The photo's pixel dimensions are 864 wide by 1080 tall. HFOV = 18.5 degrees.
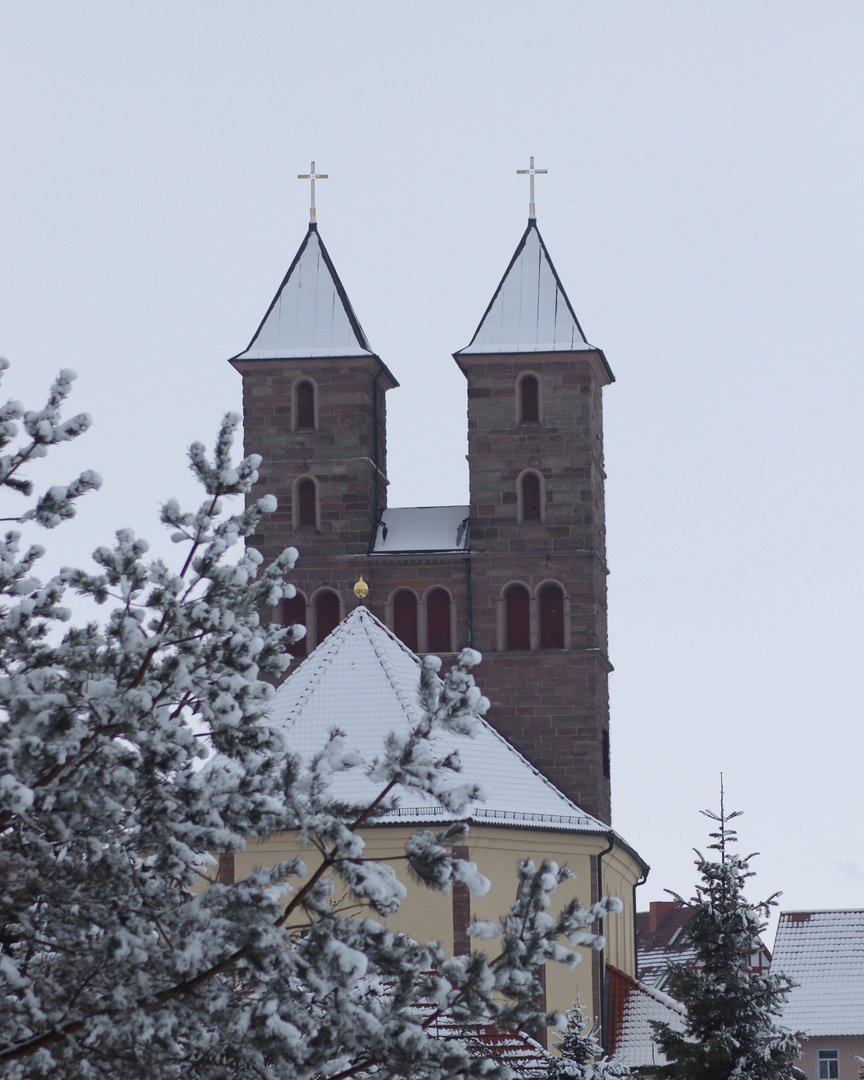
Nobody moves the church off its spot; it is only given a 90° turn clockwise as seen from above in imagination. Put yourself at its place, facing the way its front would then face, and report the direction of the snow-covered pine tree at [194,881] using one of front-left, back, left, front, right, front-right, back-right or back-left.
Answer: right

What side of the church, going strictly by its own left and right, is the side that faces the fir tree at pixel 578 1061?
back

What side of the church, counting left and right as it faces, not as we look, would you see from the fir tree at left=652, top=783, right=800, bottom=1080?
back

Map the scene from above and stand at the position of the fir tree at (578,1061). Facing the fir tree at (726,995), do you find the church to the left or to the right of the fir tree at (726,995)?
left

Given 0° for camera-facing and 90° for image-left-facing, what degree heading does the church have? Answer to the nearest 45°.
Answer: approximately 180°
